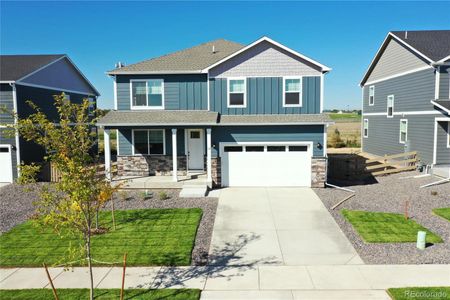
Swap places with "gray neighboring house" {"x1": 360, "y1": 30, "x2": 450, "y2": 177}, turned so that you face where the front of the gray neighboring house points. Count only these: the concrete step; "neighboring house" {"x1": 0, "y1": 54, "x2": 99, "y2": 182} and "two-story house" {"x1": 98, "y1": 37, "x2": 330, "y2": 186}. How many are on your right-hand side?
3

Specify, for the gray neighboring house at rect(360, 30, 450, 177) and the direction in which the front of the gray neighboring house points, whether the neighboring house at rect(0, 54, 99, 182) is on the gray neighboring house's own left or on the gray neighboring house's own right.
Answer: on the gray neighboring house's own right

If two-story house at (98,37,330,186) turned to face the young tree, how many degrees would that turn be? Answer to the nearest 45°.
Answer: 0° — it already faces it

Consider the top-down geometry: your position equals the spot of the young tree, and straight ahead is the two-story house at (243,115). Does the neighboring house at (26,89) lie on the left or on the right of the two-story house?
left

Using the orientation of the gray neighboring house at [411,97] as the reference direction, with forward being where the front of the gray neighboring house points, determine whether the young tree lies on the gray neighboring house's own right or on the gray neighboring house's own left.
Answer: on the gray neighboring house's own right

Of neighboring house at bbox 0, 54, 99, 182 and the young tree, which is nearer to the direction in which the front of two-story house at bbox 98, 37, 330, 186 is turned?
the young tree

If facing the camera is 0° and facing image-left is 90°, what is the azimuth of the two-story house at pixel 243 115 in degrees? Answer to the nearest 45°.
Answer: approximately 0°

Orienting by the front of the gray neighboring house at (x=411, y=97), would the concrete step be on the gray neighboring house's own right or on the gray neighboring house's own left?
on the gray neighboring house's own right

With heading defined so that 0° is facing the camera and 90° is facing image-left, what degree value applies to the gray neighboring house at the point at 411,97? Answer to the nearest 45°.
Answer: approximately 315°

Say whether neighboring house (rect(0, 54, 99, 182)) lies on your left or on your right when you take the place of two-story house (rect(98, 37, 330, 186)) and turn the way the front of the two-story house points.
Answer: on your right
